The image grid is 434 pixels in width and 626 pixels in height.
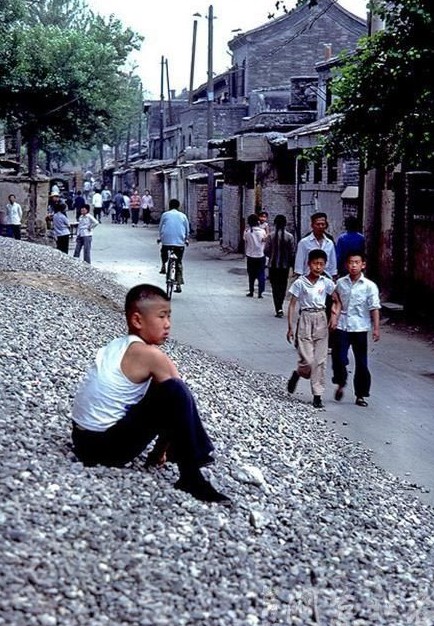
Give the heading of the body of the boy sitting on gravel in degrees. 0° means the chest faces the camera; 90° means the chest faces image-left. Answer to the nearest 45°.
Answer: approximately 270°

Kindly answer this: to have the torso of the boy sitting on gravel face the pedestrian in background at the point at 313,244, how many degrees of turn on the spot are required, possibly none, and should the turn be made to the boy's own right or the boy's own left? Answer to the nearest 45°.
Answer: approximately 90° to the boy's own left

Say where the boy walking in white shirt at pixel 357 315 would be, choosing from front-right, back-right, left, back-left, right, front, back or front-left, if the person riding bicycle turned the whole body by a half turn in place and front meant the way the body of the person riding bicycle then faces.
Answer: front

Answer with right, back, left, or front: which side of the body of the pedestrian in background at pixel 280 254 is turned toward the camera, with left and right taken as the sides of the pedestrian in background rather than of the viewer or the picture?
back

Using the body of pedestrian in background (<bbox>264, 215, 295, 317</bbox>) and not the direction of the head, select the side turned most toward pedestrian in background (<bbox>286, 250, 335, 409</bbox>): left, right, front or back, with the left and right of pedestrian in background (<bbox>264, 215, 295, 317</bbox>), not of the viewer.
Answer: back

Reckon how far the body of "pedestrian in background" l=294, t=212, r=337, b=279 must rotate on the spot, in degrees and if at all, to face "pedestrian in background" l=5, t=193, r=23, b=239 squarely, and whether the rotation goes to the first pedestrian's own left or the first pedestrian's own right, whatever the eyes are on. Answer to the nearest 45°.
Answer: approximately 135° to the first pedestrian's own right

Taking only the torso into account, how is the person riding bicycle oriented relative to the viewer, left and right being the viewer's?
facing away from the viewer

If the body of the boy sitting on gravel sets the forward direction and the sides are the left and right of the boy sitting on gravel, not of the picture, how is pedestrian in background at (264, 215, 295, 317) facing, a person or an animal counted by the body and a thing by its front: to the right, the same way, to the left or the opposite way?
to the left
